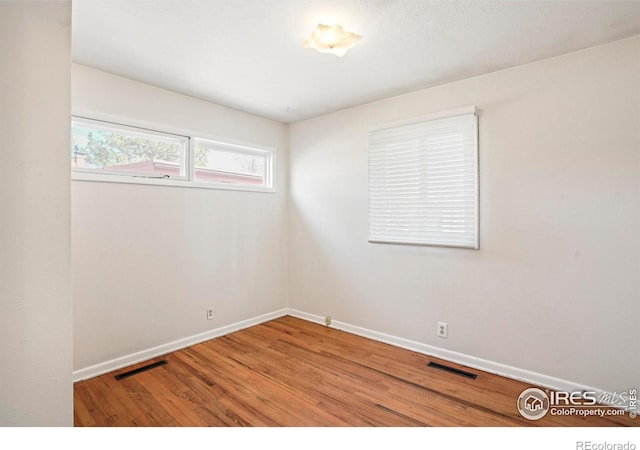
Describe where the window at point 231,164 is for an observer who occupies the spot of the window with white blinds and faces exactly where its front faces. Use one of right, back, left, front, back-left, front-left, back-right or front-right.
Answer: front-right

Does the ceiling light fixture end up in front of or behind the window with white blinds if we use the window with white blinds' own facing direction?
in front

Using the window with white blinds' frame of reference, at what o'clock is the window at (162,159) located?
The window is roughly at 1 o'clock from the window with white blinds.

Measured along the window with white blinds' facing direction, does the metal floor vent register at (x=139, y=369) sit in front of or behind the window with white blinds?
in front

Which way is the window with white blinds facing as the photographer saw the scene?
facing the viewer and to the left of the viewer
